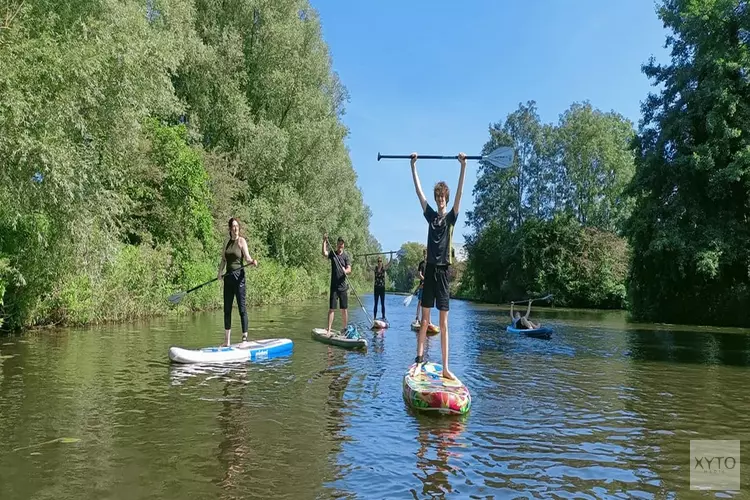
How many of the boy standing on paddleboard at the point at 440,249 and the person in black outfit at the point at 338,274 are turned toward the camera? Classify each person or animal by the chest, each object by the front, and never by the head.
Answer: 2

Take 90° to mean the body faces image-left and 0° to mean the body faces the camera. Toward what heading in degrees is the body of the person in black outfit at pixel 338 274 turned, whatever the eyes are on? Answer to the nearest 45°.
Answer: approximately 0°

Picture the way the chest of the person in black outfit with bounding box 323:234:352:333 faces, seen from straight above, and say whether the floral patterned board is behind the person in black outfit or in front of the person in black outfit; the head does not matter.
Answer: in front

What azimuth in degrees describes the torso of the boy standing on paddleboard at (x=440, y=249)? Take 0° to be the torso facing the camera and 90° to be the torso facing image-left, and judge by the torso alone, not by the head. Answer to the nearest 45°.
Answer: approximately 0°

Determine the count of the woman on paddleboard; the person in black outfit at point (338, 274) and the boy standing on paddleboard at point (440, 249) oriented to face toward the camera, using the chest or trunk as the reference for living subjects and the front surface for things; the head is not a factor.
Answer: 3

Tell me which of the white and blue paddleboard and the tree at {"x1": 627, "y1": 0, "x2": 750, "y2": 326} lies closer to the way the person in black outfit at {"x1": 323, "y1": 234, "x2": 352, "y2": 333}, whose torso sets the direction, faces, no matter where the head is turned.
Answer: the white and blue paddleboard

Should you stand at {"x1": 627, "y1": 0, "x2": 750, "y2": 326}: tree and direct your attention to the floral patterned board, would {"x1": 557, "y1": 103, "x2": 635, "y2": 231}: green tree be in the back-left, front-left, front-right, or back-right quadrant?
back-right

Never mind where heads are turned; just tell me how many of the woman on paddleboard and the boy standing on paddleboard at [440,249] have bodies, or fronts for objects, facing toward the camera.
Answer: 2

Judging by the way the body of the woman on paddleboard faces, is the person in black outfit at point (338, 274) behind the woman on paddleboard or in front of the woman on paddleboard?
behind

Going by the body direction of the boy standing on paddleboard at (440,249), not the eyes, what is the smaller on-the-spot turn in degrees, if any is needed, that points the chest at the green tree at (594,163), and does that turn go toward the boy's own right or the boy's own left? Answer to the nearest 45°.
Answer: approximately 180°
